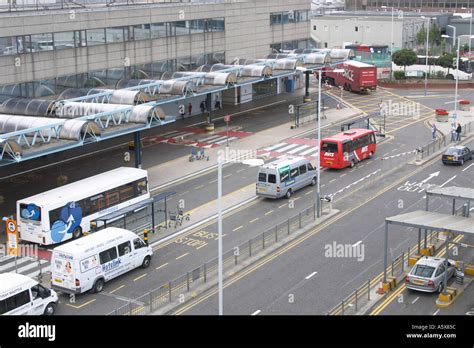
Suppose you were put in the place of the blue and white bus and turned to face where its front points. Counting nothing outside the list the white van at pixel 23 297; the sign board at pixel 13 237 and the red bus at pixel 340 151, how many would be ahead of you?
1

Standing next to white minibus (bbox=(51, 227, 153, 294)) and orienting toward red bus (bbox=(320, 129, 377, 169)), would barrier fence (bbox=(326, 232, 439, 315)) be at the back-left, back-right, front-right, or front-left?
front-right

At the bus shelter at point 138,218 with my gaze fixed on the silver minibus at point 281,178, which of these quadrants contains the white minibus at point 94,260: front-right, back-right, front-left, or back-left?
back-right

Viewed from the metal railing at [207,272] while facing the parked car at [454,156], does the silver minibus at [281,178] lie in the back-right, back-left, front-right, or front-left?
front-left

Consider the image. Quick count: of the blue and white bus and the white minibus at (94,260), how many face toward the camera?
0

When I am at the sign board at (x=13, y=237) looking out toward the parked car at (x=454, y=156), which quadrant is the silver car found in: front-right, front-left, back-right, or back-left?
front-right

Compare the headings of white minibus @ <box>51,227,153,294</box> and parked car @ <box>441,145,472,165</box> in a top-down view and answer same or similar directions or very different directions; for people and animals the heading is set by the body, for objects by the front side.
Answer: same or similar directions

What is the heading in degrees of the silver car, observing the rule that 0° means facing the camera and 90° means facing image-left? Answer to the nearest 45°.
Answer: approximately 225°

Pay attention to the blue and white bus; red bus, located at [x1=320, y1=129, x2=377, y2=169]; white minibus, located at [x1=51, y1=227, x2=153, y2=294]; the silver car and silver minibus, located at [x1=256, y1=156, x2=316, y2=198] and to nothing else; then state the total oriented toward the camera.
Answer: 0
